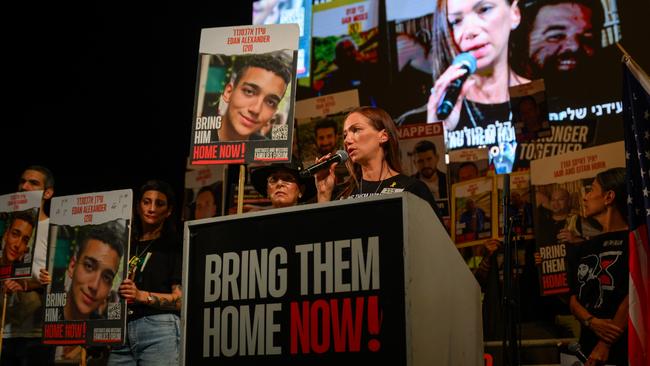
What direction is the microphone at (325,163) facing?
to the viewer's right

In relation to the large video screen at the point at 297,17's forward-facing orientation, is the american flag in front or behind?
in front

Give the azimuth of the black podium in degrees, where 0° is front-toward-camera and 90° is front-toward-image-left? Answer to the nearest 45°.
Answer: approximately 45°

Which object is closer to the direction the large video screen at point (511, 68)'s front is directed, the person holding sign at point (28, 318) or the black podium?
the black podium

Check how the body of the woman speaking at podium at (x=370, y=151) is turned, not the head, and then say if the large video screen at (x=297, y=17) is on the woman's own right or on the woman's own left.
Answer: on the woman's own right

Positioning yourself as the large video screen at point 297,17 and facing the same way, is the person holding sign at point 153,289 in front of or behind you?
in front

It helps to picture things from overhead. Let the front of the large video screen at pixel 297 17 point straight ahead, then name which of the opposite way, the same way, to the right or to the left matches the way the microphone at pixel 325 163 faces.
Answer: to the left

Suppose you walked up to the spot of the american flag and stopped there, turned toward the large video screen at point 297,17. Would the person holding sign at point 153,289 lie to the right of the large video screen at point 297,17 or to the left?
left
